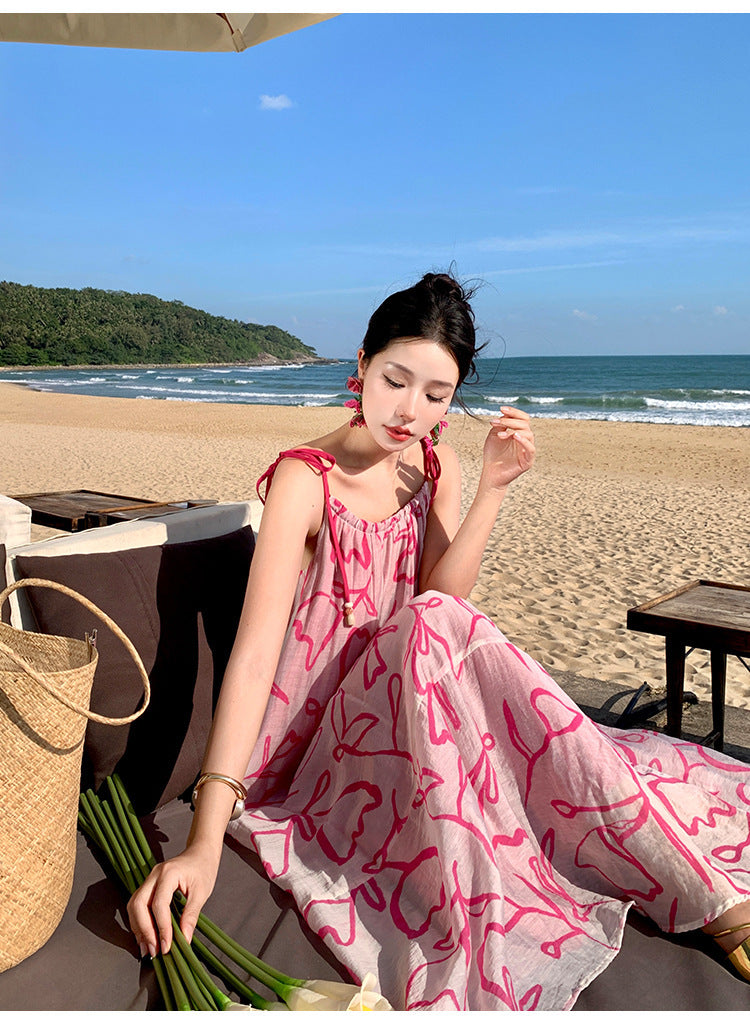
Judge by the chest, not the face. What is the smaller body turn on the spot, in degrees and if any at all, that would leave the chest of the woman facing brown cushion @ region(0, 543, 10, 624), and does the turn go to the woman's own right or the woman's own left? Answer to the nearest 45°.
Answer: approximately 135° to the woman's own right

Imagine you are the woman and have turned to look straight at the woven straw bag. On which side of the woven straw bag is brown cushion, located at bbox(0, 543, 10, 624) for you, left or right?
right

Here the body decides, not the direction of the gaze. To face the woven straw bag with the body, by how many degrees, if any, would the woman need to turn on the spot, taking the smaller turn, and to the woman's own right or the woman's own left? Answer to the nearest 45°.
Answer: approximately 90° to the woman's own right

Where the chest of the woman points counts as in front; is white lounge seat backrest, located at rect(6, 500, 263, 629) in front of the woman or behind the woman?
behind

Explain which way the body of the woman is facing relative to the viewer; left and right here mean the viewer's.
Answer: facing the viewer and to the right of the viewer

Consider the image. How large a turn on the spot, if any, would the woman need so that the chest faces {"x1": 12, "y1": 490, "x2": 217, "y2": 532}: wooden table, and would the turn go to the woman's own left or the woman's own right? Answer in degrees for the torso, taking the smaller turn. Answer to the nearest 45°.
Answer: approximately 180°
